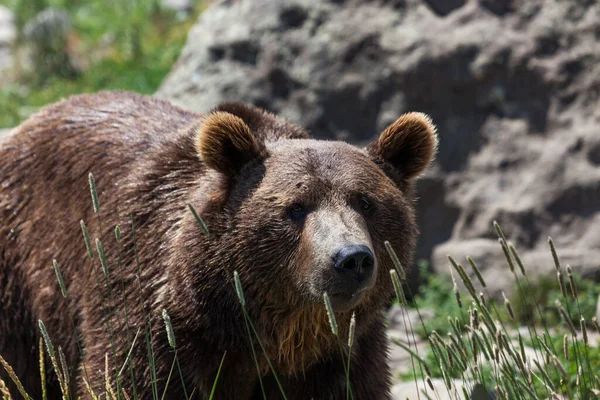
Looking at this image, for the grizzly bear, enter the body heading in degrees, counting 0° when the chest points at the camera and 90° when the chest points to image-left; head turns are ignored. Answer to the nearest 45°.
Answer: approximately 315°
